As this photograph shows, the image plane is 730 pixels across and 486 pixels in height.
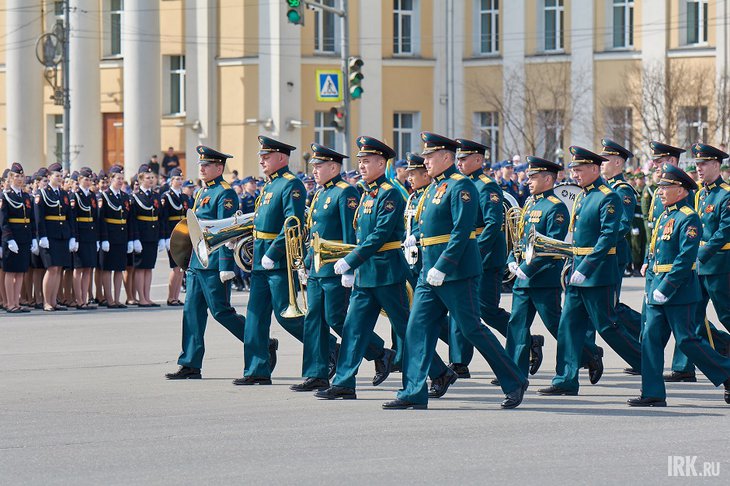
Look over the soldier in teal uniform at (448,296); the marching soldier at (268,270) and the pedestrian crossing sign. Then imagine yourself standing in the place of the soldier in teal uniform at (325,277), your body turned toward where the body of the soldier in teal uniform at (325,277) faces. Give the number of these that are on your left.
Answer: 1

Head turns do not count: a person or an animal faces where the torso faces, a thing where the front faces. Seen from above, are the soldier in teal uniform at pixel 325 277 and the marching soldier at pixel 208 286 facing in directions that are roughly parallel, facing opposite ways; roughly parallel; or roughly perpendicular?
roughly parallel

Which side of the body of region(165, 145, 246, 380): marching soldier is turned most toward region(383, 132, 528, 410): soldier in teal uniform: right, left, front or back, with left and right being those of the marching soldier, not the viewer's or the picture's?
left

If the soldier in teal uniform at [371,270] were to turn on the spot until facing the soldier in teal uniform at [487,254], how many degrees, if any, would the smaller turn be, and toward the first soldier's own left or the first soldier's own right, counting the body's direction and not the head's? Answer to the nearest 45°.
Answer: approximately 180°

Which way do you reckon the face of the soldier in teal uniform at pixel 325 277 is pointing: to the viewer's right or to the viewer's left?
to the viewer's left

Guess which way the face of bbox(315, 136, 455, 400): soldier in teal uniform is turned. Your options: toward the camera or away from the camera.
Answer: toward the camera

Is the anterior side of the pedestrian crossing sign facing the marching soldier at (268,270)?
yes

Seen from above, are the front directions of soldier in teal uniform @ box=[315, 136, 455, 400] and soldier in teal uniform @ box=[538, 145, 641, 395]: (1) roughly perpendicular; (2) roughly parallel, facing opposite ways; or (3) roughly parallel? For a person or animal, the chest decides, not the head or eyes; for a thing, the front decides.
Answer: roughly parallel

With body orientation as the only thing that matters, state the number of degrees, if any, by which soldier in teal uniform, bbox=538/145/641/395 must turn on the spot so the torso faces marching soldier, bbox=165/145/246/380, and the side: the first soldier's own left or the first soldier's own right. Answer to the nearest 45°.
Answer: approximately 45° to the first soldier's own right

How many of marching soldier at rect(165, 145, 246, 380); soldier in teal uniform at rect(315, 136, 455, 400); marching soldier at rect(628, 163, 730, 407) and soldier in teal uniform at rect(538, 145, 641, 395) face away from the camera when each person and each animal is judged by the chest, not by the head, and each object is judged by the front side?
0

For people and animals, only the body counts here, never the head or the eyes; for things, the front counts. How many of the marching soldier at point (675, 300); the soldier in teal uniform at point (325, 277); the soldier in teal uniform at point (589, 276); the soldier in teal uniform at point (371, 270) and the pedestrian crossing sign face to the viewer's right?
0

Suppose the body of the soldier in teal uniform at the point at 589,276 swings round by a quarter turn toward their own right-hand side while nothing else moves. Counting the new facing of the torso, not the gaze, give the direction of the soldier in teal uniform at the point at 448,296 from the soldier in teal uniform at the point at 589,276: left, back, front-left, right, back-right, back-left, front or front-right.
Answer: left

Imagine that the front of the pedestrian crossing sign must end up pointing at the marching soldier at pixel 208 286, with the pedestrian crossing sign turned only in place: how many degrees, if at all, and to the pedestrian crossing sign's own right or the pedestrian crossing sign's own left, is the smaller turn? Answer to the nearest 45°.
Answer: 0° — it already faces them

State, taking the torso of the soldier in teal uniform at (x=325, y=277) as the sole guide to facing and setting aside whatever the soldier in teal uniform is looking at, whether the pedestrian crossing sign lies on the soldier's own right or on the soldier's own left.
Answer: on the soldier's own right

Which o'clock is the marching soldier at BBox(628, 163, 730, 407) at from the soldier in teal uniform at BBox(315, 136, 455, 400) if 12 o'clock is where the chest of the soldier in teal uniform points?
The marching soldier is roughly at 8 o'clock from the soldier in teal uniform.

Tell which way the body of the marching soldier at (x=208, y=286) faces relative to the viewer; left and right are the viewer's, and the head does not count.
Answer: facing the viewer and to the left of the viewer

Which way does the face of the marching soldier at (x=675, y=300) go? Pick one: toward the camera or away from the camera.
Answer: toward the camera

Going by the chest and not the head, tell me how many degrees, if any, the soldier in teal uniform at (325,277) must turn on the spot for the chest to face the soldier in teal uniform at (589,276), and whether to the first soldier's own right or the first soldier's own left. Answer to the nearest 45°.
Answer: approximately 135° to the first soldier's own left

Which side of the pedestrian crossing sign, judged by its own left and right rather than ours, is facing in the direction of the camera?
front
